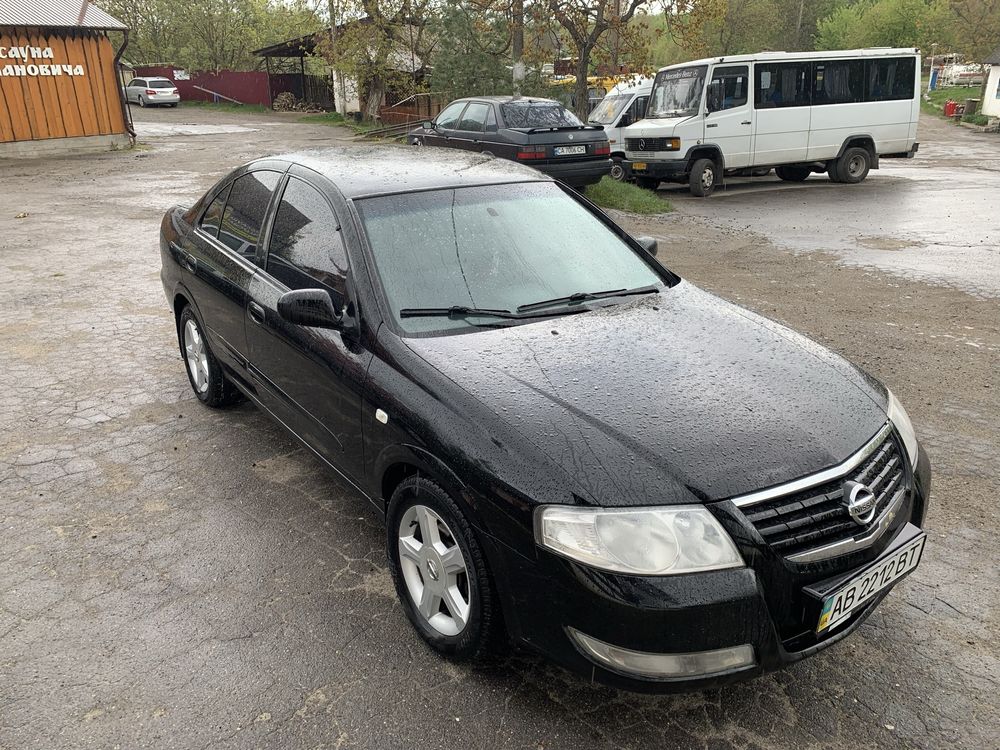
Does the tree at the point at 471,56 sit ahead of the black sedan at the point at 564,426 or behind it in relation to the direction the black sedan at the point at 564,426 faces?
behind

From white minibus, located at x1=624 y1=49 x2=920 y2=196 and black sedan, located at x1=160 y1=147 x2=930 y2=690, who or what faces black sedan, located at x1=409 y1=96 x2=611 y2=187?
the white minibus

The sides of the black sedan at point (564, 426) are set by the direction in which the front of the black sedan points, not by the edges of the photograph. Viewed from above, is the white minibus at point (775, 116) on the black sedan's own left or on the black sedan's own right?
on the black sedan's own left

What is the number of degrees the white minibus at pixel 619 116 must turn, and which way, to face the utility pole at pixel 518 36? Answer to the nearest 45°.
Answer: approximately 90° to its right

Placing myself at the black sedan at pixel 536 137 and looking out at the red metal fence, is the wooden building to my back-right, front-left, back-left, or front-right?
front-left

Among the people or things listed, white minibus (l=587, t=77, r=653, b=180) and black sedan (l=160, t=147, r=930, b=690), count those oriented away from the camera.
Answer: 0

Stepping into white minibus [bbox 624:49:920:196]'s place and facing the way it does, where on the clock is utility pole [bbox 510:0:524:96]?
The utility pole is roughly at 2 o'clock from the white minibus.

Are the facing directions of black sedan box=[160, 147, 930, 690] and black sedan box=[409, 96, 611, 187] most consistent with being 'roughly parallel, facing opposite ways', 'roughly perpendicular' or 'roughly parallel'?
roughly parallel, facing opposite ways

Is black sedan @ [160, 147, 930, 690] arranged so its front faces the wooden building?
no

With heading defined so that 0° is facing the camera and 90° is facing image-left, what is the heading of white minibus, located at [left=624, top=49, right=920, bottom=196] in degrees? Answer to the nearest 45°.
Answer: approximately 45°

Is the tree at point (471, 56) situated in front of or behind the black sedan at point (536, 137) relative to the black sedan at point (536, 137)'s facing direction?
in front

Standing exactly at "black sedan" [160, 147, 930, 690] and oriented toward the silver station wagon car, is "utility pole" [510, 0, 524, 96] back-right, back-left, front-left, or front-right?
front-right

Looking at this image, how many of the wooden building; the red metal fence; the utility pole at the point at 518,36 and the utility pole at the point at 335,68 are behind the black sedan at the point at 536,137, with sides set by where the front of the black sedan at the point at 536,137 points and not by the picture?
0

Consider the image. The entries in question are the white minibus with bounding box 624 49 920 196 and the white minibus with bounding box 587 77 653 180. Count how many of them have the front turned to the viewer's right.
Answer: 0

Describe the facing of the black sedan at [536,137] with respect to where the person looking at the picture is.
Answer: facing away from the viewer and to the left of the viewer

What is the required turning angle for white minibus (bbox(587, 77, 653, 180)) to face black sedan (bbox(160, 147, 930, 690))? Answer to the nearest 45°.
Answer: approximately 45° to its left

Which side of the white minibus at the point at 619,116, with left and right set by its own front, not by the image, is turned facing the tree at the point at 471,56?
right
